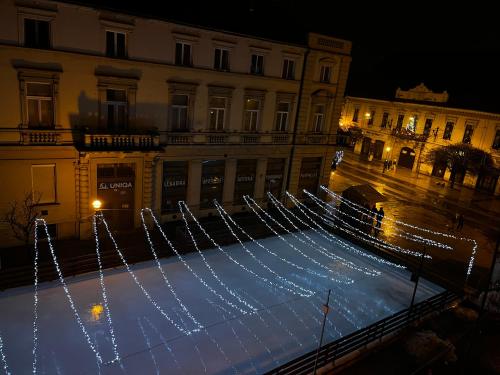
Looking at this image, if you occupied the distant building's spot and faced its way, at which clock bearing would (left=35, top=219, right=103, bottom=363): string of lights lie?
The string of lights is roughly at 11 o'clock from the distant building.

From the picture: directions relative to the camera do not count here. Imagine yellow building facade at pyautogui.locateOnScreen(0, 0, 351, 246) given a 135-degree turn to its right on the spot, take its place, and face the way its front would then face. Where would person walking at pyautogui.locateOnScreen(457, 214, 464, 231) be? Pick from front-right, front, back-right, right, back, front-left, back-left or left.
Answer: back

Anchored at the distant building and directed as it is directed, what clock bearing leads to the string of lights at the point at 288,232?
The string of lights is roughly at 11 o'clock from the distant building.

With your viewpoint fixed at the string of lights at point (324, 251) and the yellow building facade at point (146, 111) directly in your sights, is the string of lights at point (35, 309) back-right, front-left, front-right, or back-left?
front-left

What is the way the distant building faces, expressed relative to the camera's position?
facing the viewer and to the left of the viewer

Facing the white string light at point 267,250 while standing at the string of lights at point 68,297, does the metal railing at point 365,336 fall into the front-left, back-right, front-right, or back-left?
front-right

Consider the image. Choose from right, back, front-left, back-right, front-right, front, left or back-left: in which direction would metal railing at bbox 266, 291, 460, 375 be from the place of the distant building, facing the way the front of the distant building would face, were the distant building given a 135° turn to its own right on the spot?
back

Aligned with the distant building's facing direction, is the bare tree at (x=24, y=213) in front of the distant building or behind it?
in front

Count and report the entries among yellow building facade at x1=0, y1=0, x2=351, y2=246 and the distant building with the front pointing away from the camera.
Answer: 0

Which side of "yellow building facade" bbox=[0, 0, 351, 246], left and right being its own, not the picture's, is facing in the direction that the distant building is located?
left

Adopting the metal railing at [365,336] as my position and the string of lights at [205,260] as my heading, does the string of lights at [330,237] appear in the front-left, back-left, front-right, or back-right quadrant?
front-right

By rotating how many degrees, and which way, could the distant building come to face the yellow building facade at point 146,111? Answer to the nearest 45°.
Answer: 0° — it already faces it

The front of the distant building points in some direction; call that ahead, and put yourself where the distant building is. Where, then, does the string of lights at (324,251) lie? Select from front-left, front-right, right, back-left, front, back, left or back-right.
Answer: front-left

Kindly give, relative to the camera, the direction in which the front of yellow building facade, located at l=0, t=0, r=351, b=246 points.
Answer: facing the viewer and to the right of the viewer
